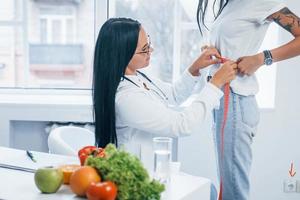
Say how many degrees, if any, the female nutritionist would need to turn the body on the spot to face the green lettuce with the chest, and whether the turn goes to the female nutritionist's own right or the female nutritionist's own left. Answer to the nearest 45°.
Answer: approximately 90° to the female nutritionist's own right

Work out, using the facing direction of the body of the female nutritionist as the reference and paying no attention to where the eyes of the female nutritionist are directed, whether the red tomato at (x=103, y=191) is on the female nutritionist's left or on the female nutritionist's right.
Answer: on the female nutritionist's right

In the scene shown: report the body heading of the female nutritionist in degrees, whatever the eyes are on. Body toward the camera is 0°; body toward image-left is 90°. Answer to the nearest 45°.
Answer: approximately 270°
